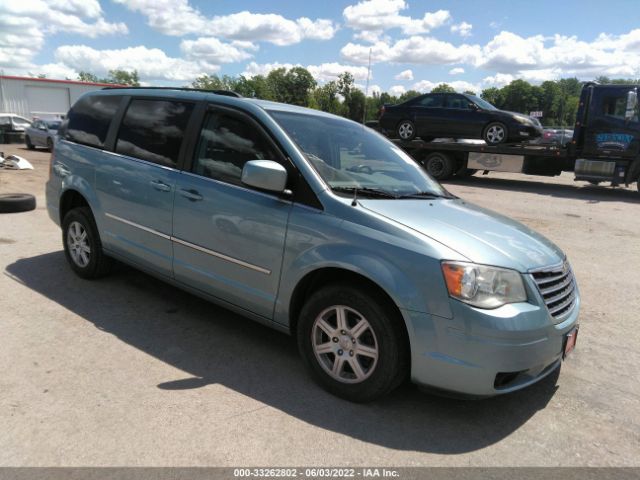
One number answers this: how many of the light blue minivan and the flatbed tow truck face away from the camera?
0

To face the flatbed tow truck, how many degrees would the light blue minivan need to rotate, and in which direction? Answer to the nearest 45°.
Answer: approximately 90° to its left

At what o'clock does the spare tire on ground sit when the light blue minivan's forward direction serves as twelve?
The spare tire on ground is roughly at 6 o'clock from the light blue minivan.

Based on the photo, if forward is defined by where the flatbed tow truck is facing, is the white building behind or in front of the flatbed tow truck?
behind

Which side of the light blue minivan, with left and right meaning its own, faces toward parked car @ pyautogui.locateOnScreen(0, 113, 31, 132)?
back

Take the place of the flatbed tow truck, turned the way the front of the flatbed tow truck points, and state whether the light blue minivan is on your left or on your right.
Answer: on your right

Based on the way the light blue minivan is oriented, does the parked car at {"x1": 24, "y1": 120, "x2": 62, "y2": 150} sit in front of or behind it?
behind

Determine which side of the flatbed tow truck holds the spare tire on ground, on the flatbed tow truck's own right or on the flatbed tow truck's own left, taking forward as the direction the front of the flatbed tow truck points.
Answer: on the flatbed tow truck's own right

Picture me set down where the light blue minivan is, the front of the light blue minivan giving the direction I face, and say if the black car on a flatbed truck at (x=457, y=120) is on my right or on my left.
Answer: on my left

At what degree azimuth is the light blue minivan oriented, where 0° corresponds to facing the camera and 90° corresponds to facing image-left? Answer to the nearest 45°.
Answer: approximately 315°

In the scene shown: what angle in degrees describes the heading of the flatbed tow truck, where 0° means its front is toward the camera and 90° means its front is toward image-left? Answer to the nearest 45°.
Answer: approximately 270°
